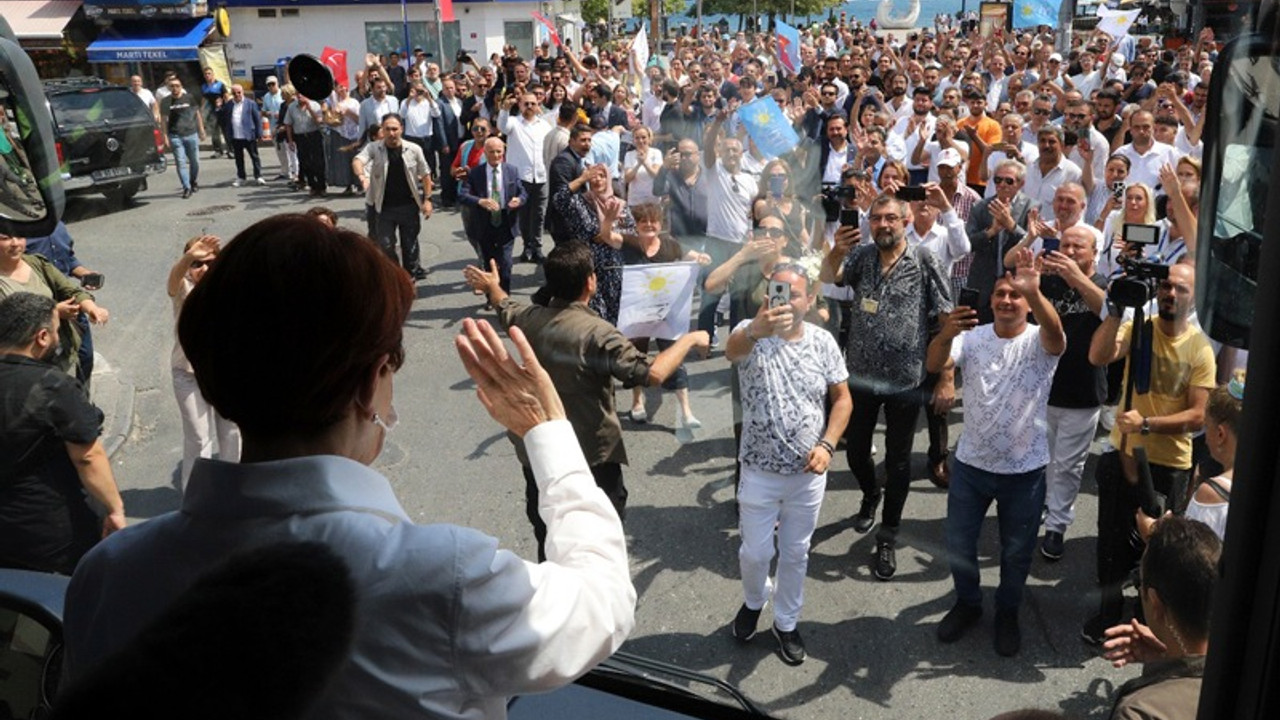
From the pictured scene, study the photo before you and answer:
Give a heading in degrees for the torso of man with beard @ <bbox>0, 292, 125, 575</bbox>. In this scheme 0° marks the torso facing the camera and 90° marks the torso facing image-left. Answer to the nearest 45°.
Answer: approximately 225°

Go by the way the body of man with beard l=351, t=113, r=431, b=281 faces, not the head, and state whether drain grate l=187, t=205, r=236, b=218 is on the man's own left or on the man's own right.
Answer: on the man's own right

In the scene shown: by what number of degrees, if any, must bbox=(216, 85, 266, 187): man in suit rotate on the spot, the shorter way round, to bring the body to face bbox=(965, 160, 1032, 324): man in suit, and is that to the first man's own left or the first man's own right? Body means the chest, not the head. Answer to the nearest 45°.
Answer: approximately 45° to the first man's own left

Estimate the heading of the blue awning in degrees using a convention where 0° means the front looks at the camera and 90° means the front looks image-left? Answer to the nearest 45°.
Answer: approximately 0°
